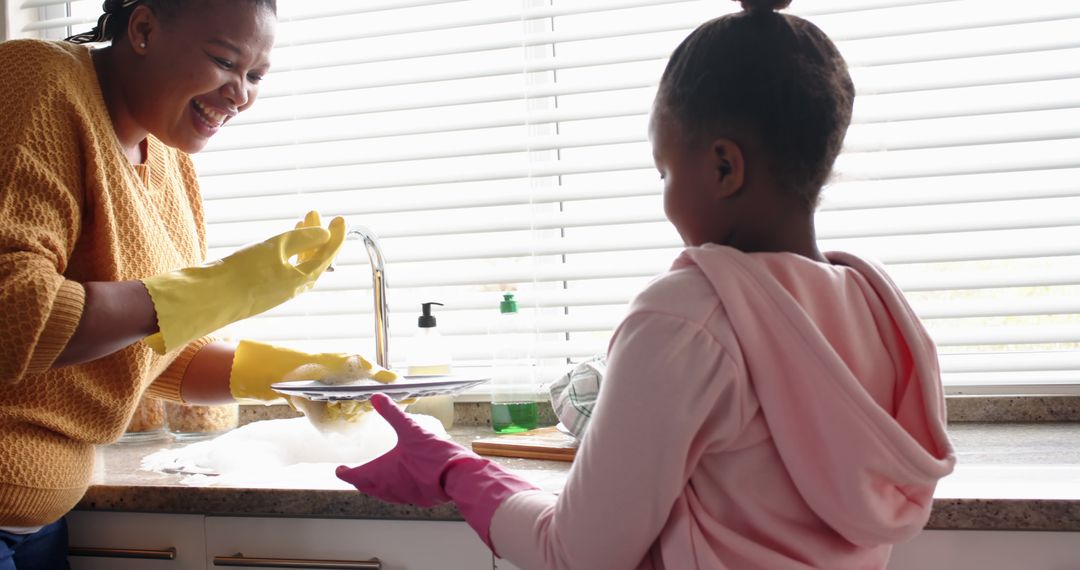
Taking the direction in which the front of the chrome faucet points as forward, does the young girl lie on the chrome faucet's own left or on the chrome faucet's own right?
on the chrome faucet's own left

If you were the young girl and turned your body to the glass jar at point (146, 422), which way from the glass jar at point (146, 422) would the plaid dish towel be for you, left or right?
right

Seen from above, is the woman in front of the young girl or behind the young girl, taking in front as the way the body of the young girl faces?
in front

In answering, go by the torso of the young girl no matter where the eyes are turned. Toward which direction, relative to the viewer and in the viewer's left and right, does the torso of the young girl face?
facing away from the viewer and to the left of the viewer

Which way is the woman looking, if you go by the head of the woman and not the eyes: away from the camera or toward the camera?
toward the camera

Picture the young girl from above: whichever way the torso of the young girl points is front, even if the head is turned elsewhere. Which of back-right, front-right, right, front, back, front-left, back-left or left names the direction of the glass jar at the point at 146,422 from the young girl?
front

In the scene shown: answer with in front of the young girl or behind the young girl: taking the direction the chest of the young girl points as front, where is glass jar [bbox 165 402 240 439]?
in front

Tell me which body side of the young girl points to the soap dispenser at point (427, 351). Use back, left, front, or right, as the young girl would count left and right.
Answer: front

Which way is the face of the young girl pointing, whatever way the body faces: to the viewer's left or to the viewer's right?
to the viewer's left

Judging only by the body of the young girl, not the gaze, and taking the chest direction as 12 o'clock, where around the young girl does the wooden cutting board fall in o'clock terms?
The wooden cutting board is roughly at 1 o'clock from the young girl.
